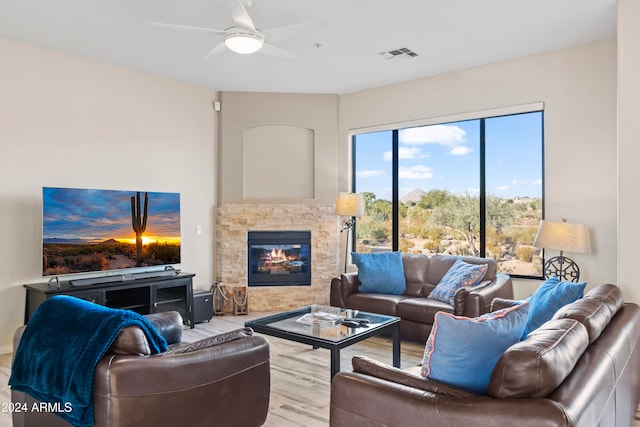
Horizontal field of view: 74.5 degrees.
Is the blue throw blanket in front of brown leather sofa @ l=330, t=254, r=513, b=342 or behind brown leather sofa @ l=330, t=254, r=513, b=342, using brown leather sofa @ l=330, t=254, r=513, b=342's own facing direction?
in front

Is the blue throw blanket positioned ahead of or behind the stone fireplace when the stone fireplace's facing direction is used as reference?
ahead

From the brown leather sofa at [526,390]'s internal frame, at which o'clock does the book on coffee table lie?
The book on coffee table is roughly at 12 o'clock from the brown leather sofa.

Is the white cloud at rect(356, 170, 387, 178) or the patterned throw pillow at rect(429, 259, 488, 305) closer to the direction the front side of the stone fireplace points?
the patterned throw pillow

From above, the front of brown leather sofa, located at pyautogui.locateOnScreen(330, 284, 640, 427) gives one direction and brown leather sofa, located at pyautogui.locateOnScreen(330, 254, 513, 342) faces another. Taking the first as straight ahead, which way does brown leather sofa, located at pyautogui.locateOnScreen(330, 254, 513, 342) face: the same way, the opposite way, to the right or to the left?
to the left

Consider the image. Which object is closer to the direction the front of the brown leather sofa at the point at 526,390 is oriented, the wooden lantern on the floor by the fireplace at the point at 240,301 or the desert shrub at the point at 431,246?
the wooden lantern on the floor by the fireplace

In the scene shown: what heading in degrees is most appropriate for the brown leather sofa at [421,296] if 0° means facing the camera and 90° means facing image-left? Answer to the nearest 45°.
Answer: approximately 45°

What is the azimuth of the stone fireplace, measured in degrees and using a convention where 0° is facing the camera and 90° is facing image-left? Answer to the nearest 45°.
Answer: approximately 0°

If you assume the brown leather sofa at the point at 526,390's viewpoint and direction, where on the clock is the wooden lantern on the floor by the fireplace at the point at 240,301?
The wooden lantern on the floor by the fireplace is roughly at 12 o'clock from the brown leather sofa.

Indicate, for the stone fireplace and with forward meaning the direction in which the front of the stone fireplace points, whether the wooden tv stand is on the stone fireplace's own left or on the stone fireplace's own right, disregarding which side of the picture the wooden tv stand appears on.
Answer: on the stone fireplace's own right

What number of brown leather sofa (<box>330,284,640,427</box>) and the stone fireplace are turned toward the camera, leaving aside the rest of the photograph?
1

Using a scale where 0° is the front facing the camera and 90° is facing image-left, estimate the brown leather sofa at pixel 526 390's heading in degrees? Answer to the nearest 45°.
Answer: approximately 135°
